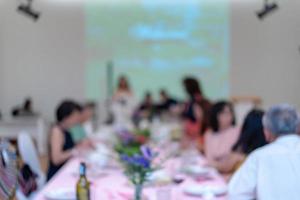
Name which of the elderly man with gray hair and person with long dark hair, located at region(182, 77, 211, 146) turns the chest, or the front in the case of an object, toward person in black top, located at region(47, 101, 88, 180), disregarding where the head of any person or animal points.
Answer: the elderly man with gray hair

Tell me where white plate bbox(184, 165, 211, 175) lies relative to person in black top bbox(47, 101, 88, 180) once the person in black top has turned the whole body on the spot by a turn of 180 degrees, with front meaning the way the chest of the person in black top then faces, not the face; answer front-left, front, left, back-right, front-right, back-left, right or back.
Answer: back-left

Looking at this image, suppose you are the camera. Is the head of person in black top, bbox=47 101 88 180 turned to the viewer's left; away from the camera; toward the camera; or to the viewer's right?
to the viewer's right

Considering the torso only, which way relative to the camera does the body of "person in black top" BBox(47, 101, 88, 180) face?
to the viewer's right

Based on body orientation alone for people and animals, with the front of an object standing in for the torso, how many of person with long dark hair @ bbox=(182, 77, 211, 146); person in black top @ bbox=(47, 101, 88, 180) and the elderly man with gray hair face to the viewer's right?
1

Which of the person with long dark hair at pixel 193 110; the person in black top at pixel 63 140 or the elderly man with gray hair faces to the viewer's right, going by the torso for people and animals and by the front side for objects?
the person in black top

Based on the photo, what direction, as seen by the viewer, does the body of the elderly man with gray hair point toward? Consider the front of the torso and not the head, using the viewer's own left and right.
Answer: facing away from the viewer and to the left of the viewer

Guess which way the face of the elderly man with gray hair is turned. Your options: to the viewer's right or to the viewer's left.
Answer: to the viewer's left
